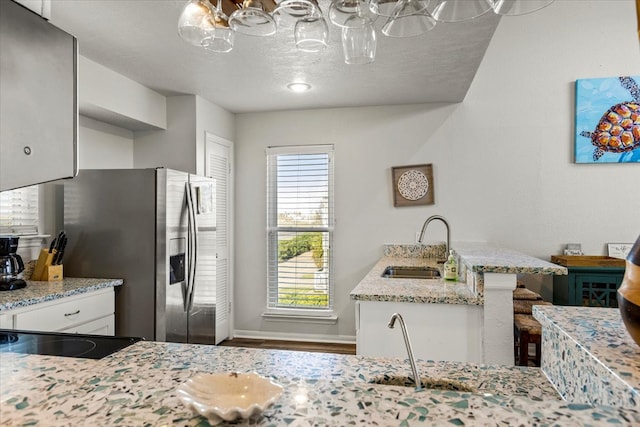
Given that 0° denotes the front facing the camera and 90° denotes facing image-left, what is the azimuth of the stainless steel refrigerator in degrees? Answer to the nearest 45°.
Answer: approximately 315°

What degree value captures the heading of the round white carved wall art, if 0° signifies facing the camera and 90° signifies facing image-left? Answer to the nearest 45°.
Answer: approximately 0°

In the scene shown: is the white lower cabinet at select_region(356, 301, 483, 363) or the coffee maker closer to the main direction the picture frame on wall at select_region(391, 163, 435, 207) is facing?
the white lower cabinet
